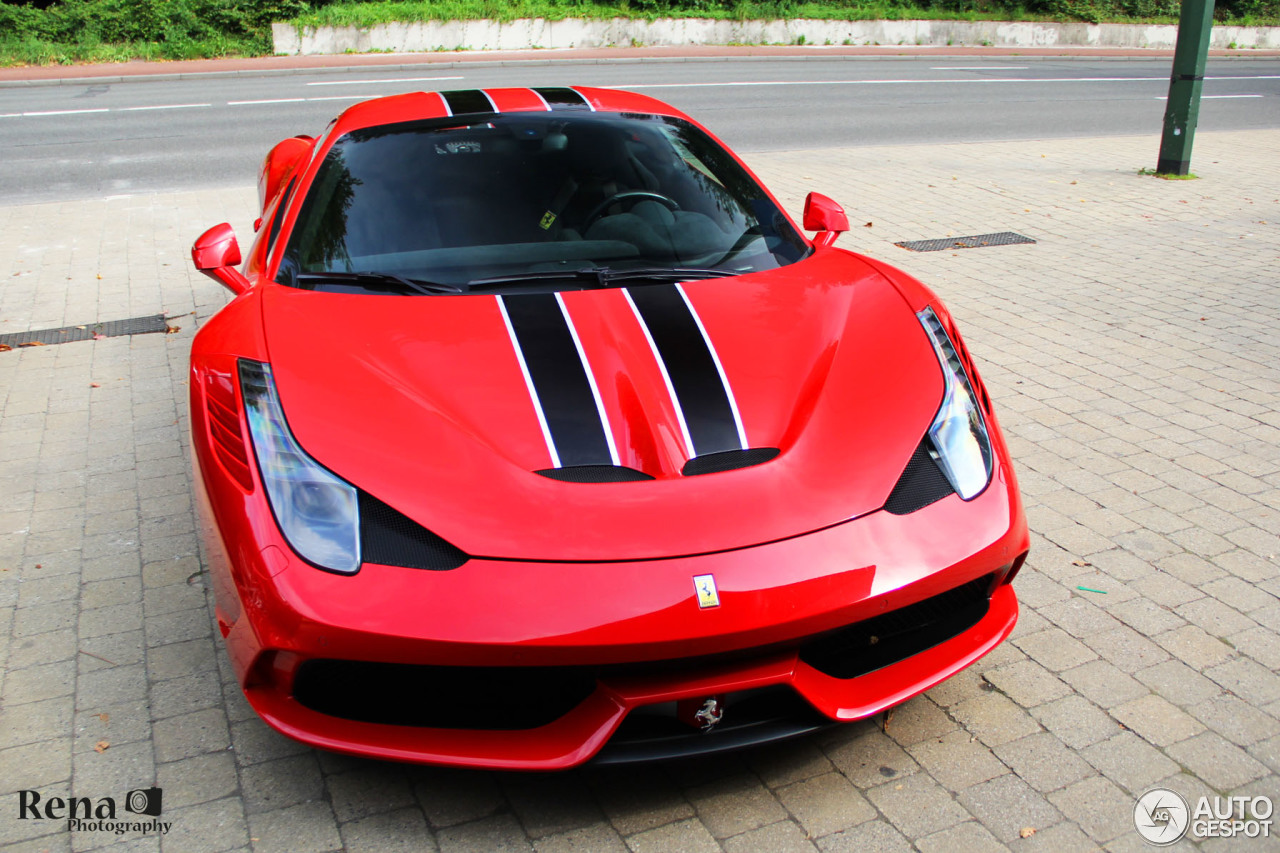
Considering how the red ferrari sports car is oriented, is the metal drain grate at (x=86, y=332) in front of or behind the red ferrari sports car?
behind

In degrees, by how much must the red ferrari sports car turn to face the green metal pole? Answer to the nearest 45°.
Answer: approximately 135° to its left

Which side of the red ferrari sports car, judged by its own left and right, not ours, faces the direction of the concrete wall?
back

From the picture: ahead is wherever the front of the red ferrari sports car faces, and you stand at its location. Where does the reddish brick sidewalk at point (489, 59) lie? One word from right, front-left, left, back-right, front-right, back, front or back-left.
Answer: back

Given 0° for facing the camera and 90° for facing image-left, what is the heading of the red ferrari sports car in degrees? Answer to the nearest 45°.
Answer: approximately 0°
